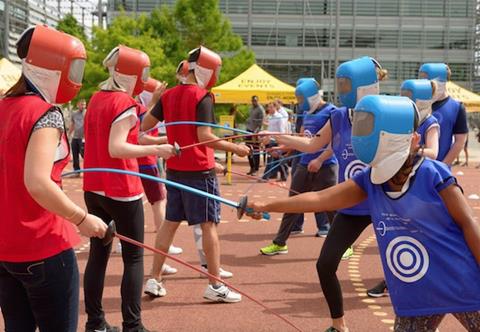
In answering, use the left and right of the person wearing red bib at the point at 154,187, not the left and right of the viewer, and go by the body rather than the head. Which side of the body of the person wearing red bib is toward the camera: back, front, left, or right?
right

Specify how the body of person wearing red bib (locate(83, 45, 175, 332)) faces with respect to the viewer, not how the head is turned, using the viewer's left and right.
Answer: facing away from the viewer and to the right of the viewer

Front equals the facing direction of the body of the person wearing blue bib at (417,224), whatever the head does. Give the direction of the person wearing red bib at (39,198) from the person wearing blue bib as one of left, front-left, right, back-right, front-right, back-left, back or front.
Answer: front-right

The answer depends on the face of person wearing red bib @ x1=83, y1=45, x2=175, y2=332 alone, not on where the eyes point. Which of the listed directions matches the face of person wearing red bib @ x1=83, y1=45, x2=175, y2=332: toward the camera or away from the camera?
away from the camera

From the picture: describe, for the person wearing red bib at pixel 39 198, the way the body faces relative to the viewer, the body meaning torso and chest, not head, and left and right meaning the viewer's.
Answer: facing away from the viewer and to the right of the viewer

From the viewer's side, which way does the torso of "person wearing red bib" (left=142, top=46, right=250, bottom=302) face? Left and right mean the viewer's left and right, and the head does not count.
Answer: facing away from the viewer and to the right of the viewer

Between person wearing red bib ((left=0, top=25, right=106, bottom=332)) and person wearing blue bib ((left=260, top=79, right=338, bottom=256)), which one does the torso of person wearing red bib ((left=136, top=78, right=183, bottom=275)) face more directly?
the person wearing blue bib

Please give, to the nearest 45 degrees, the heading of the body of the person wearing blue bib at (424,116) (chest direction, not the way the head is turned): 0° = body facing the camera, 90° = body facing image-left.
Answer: approximately 90°

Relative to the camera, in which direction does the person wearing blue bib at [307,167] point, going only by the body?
to the viewer's left

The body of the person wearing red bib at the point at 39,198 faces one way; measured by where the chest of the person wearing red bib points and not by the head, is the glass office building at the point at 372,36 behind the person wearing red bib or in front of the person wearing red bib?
in front

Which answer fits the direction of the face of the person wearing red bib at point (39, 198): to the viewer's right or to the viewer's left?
to the viewer's right
